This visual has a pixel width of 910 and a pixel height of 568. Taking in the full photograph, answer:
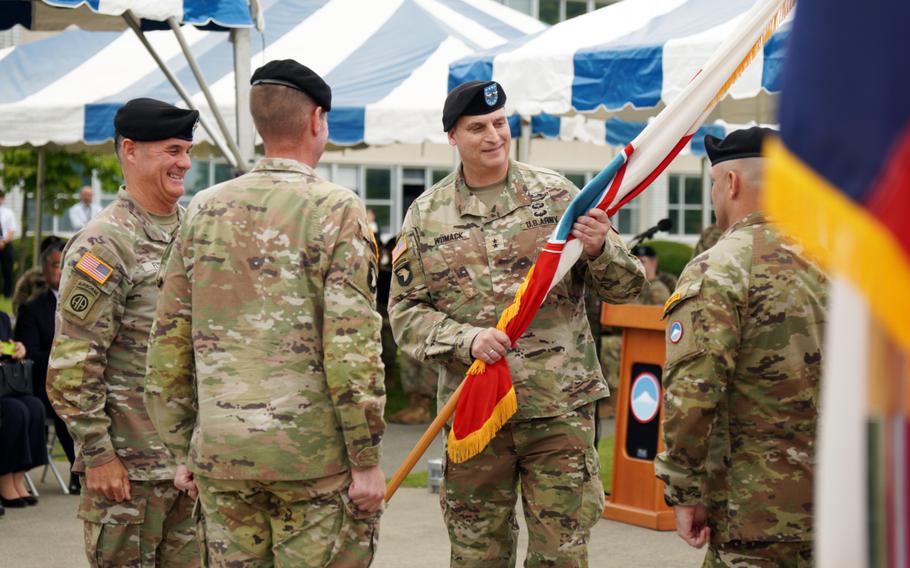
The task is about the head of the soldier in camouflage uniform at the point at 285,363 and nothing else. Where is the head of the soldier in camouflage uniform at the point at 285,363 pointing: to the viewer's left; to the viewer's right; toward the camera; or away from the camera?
away from the camera

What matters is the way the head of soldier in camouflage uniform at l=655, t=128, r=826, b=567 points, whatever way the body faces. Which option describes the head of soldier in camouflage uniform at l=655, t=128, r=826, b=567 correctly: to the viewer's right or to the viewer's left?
to the viewer's left

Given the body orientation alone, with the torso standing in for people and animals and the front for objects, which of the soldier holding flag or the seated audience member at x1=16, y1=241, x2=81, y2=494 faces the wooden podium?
the seated audience member

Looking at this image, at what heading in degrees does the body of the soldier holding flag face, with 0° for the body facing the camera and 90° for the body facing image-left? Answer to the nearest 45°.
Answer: approximately 0°

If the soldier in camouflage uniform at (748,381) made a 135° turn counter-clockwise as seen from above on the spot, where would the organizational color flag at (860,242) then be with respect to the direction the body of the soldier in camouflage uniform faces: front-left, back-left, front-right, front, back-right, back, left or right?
front

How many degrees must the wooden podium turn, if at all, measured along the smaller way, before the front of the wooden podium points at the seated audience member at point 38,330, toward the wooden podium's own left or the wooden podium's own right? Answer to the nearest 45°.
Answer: approximately 45° to the wooden podium's own right
